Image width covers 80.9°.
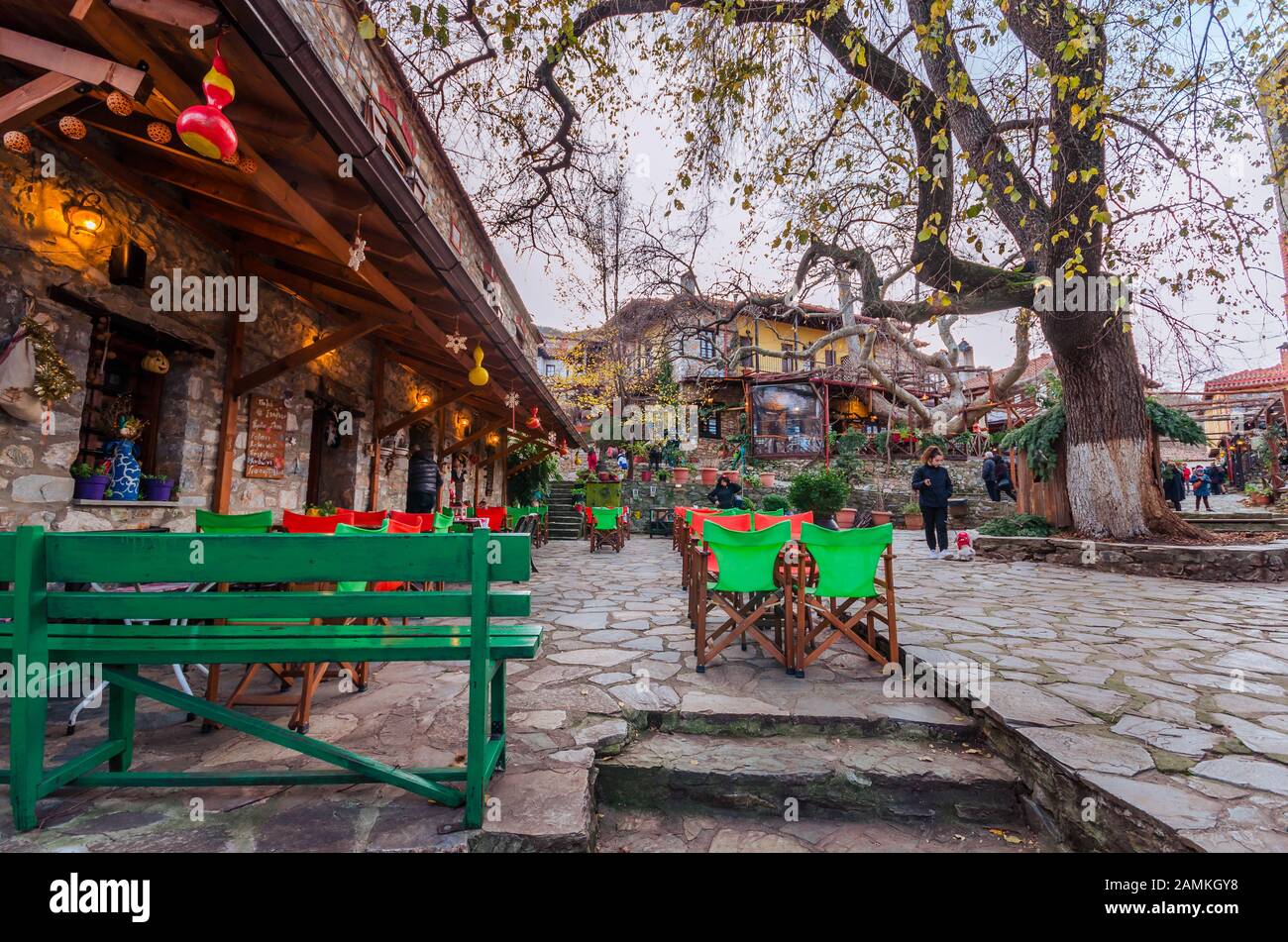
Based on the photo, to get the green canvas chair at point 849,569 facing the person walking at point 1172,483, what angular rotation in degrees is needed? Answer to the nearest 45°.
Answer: approximately 45° to its right

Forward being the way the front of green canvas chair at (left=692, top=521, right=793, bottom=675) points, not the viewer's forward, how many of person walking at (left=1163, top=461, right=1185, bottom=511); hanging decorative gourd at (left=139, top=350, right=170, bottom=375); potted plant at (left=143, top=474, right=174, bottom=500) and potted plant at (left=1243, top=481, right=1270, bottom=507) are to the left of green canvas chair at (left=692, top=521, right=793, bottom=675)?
2

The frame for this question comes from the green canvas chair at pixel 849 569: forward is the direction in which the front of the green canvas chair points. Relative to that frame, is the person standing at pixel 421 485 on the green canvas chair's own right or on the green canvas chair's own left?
on the green canvas chair's own left

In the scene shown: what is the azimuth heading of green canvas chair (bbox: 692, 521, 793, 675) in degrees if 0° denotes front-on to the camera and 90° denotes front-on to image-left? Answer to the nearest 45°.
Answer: approximately 180°

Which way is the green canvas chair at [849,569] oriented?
away from the camera

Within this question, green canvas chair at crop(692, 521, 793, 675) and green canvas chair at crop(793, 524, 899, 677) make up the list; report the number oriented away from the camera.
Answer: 2

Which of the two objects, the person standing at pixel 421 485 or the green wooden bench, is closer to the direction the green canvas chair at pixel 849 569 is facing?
the person standing

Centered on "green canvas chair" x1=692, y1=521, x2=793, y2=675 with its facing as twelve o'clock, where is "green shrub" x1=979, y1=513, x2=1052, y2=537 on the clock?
The green shrub is roughly at 1 o'clock from the green canvas chair.

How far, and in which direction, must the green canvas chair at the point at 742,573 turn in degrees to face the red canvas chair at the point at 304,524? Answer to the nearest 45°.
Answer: approximately 90° to its left
